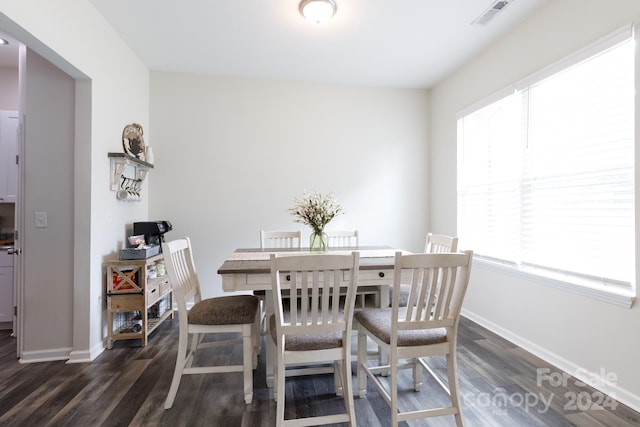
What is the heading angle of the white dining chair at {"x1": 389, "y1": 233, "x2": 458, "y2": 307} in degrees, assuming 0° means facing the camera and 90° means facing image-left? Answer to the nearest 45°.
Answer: approximately 45°

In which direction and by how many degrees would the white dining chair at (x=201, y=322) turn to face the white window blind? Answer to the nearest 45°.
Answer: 0° — it already faces it

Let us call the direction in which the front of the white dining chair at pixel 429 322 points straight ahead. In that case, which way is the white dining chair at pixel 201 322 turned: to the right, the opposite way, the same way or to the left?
to the right

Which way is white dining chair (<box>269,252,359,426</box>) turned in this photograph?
away from the camera

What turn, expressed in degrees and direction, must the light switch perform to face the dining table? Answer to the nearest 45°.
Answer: approximately 45° to its left

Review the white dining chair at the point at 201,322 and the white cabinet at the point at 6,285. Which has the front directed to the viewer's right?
the white dining chair

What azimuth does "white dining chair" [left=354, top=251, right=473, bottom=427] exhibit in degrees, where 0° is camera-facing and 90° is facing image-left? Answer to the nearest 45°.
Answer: approximately 135°

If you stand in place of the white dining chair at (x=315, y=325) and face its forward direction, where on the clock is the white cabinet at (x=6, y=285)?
The white cabinet is roughly at 10 o'clock from the white dining chair.

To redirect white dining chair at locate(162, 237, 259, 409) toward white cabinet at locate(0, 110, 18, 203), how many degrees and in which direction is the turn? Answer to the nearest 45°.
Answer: approximately 135° to its left

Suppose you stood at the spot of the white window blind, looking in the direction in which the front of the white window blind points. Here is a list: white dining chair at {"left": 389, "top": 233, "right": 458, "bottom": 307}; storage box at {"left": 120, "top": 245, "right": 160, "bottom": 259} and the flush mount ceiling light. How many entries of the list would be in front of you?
3

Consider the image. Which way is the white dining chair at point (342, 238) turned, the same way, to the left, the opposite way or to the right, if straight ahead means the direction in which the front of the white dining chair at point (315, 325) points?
the opposite way

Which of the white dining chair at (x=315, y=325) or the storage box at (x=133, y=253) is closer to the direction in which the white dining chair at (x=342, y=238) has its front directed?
the white dining chair

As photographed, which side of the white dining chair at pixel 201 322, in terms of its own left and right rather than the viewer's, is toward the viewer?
right
